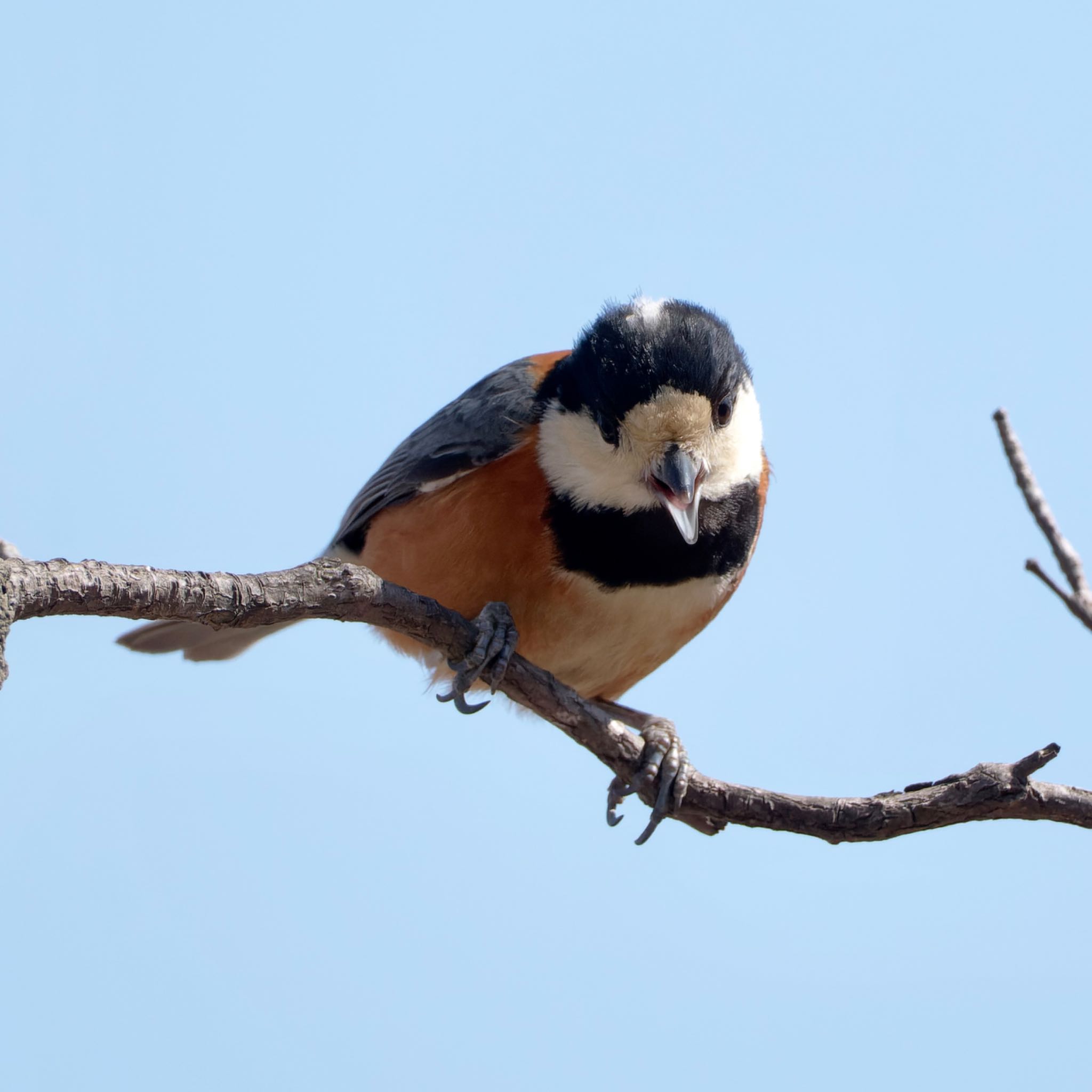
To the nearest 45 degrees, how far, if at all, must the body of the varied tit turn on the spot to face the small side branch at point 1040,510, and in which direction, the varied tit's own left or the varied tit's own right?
0° — it already faces it

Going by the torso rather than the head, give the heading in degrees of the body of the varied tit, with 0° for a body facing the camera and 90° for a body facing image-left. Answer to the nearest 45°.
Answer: approximately 315°
